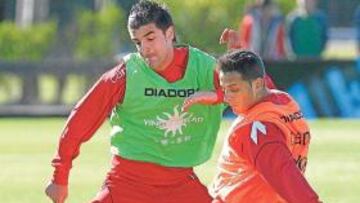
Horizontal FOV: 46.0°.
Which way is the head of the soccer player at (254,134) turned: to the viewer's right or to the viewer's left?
to the viewer's left

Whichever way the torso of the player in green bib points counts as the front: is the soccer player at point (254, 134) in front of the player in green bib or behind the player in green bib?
in front

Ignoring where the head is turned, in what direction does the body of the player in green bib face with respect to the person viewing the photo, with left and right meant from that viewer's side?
facing the viewer

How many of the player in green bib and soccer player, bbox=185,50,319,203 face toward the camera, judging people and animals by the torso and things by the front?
1

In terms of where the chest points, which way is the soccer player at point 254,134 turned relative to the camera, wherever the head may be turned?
to the viewer's left

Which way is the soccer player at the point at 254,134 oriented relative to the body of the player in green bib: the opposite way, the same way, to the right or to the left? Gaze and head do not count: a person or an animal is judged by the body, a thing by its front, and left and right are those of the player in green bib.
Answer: to the right
